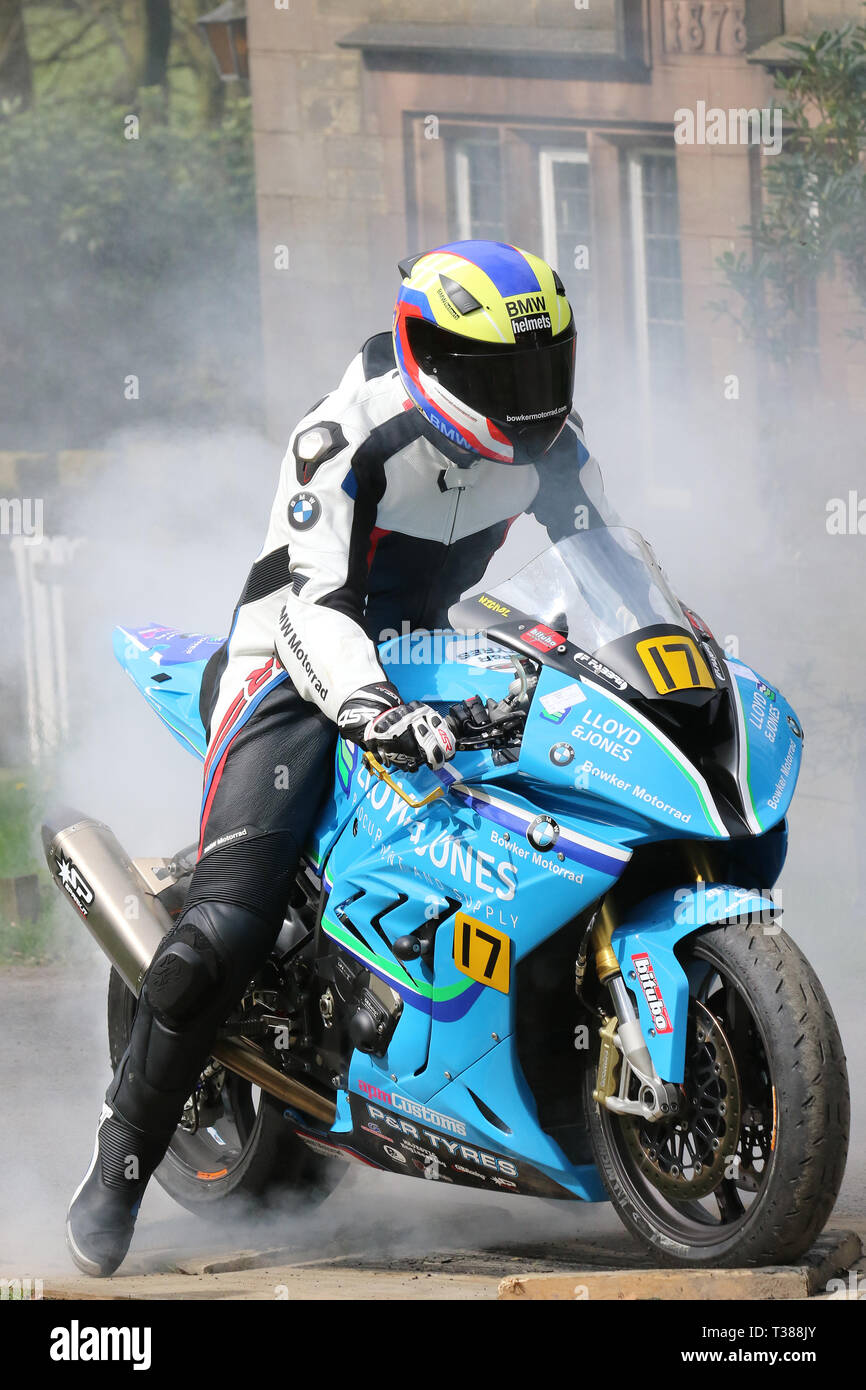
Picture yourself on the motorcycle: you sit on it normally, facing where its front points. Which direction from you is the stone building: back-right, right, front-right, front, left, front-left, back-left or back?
back-left

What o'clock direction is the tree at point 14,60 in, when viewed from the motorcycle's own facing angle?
The tree is roughly at 7 o'clock from the motorcycle.

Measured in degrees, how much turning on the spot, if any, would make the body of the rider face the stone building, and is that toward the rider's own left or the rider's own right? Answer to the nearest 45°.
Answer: approximately 135° to the rider's own left

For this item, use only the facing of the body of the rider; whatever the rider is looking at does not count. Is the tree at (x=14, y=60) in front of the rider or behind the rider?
behind

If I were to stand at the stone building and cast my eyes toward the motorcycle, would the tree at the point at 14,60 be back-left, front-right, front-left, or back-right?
back-right

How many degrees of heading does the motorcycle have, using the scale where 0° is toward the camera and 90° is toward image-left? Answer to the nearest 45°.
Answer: approximately 315°

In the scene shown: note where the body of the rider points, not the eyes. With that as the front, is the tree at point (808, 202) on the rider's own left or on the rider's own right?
on the rider's own left

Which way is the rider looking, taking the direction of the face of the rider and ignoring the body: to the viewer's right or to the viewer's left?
to the viewer's right
